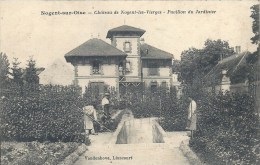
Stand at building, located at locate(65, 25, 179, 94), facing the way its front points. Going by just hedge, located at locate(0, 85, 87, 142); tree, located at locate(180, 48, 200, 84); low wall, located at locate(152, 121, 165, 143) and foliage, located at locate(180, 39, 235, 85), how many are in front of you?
2

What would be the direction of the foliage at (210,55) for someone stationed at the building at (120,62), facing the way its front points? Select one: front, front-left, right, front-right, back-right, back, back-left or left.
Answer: back-left

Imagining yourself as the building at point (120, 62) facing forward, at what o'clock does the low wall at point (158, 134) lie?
The low wall is roughly at 12 o'clock from the building.

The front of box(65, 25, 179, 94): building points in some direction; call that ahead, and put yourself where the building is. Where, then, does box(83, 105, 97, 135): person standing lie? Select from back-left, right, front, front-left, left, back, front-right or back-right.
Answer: front

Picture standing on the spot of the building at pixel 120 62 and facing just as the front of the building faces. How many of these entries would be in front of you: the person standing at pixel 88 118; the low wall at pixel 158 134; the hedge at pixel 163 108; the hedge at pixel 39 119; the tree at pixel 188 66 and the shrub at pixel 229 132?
5

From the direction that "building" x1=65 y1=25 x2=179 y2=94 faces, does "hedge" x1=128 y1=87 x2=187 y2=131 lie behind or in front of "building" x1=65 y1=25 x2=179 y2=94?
in front

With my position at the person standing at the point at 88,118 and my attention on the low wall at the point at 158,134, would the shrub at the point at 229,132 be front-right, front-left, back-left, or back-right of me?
front-right

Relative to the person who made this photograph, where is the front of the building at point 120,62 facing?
facing the viewer

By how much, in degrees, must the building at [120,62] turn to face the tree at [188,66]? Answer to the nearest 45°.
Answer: approximately 135° to its left

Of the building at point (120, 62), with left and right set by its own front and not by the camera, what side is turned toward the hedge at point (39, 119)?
front

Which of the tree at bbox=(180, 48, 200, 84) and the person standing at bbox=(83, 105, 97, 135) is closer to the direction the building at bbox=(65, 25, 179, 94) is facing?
the person standing

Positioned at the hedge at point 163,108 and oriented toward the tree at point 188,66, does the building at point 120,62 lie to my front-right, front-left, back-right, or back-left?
front-left
